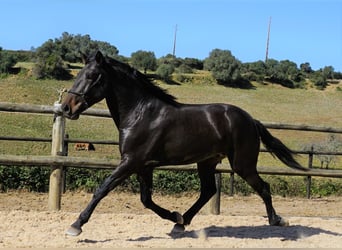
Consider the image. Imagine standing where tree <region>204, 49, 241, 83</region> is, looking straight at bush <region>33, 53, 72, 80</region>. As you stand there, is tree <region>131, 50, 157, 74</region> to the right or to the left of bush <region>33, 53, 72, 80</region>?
right

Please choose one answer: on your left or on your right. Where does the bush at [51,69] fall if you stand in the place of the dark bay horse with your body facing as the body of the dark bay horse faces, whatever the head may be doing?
on your right

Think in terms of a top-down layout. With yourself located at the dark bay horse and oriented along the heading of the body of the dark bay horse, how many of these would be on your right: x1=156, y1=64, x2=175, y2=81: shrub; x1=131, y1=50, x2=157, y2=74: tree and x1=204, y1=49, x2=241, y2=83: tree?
3

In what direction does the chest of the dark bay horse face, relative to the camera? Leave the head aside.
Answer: to the viewer's left

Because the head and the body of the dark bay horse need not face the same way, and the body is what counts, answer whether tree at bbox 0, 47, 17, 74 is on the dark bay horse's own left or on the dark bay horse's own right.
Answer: on the dark bay horse's own right

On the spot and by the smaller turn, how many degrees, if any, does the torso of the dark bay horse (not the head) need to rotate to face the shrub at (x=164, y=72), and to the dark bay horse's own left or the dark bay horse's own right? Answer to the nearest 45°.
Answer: approximately 90° to the dark bay horse's own right

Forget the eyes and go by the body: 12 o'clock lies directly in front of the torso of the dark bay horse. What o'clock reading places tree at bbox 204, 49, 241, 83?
The tree is roughly at 3 o'clock from the dark bay horse.
